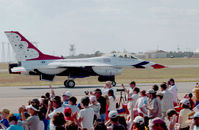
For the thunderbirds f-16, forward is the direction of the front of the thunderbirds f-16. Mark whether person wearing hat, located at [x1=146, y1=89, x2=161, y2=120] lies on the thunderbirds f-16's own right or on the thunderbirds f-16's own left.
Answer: on the thunderbirds f-16's own right

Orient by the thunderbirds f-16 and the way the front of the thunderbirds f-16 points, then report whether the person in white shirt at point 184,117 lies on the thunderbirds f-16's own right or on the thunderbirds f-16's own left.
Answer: on the thunderbirds f-16's own right

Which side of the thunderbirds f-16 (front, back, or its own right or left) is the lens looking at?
right

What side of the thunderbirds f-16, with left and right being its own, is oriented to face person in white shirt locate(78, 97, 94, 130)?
right

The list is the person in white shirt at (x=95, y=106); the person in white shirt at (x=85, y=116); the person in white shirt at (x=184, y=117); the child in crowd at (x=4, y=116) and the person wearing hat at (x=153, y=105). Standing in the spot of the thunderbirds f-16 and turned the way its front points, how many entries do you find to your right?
5

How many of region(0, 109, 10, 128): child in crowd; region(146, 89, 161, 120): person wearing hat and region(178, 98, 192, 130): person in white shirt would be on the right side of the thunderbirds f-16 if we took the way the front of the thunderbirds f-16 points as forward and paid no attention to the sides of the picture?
3

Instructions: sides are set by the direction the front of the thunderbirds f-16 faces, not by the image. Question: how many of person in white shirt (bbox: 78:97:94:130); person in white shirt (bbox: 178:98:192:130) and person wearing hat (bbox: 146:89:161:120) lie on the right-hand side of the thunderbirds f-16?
3

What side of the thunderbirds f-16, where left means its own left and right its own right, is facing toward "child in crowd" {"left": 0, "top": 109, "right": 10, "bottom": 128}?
right
